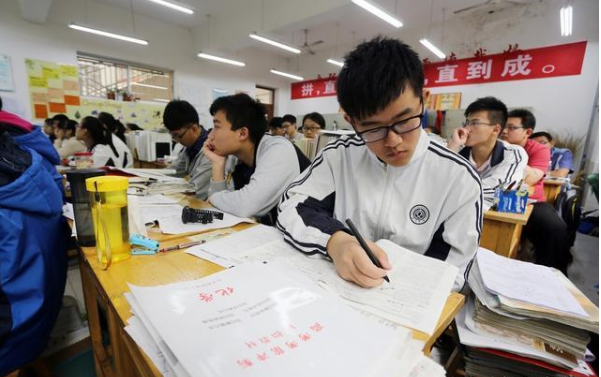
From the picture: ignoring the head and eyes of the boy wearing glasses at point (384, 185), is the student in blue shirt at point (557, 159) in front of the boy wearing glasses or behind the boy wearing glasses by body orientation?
behind

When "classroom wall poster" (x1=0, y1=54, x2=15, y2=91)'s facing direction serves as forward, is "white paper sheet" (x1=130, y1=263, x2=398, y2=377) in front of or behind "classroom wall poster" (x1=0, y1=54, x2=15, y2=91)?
in front

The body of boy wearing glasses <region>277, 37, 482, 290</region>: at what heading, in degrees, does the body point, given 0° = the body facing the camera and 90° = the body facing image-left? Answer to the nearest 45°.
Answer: approximately 0°

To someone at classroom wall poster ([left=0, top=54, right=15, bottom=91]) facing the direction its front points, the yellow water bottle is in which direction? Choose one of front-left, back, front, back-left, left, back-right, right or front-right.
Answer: front-right

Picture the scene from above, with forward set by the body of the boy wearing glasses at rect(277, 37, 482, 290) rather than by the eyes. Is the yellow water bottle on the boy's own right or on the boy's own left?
on the boy's own right
